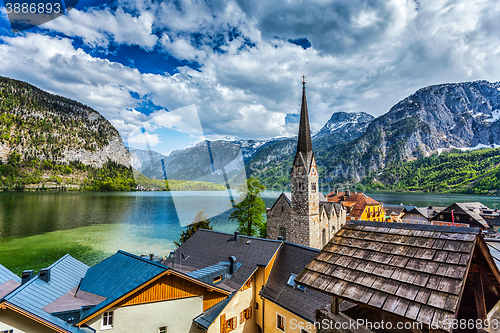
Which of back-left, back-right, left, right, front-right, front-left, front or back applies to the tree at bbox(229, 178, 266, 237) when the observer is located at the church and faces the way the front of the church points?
right

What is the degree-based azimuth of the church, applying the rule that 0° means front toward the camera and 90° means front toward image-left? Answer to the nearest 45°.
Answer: approximately 45°

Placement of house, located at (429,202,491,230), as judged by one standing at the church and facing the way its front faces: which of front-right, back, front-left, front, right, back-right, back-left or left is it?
back

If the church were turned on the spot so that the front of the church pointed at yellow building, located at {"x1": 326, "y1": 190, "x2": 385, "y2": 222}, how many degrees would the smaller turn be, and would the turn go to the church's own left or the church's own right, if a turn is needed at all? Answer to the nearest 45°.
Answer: approximately 180°

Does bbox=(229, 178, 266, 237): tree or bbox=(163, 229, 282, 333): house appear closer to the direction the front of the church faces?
the house

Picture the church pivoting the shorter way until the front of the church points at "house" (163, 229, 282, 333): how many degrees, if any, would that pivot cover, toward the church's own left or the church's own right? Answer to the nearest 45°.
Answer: approximately 45° to the church's own left

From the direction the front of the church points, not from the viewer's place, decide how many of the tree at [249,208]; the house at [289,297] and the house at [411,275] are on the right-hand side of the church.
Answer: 1

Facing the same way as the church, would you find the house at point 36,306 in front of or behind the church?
in front
